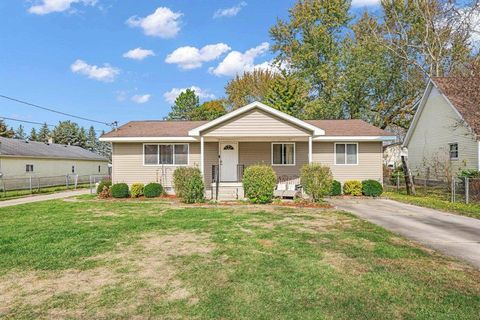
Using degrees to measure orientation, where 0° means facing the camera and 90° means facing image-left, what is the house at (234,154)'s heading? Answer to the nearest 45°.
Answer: approximately 0°

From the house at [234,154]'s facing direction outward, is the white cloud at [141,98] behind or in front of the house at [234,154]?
behind

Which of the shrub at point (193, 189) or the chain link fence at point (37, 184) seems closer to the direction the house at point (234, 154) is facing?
the shrub

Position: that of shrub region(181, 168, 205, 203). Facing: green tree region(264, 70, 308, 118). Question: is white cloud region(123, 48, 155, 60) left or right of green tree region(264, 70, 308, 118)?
left

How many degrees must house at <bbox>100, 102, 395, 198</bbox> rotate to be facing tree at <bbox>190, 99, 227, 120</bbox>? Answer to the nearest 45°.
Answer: approximately 180°

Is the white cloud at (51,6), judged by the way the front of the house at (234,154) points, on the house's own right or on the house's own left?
on the house's own right

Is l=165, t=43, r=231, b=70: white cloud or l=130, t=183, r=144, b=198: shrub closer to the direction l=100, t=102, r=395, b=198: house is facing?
the shrub

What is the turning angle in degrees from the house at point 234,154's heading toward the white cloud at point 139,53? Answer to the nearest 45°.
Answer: approximately 135° to its right

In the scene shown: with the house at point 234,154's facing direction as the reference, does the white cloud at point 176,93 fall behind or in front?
behind

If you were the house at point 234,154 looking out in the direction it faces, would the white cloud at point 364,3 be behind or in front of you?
behind

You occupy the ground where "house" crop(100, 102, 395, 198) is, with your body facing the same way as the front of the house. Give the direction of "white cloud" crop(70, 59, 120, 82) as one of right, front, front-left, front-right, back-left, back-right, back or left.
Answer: back-right

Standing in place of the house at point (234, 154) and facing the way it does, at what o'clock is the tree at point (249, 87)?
The tree is roughly at 6 o'clock from the house.

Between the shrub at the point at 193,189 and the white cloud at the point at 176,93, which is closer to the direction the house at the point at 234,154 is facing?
the shrub
